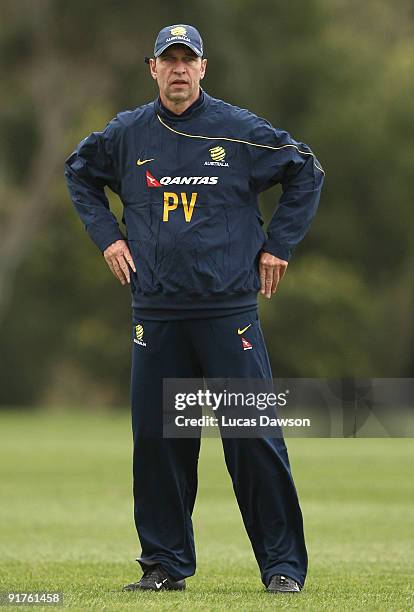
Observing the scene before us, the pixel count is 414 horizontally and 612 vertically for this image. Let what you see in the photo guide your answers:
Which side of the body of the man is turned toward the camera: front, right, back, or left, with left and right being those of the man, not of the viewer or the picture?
front

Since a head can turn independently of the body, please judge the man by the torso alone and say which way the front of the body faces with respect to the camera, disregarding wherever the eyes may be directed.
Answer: toward the camera
